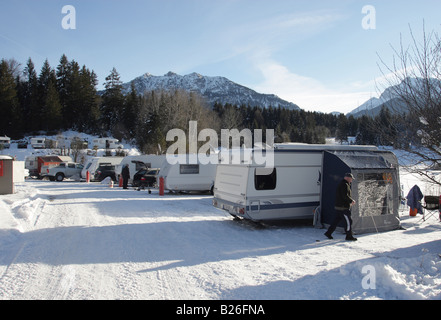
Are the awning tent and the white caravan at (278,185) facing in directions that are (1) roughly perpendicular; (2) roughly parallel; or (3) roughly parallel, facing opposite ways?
roughly perpendicular

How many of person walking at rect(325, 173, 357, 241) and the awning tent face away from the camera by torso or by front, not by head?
0

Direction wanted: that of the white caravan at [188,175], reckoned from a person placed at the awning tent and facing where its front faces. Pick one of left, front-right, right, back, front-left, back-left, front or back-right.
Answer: back

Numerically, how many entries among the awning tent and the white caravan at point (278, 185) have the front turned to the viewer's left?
0

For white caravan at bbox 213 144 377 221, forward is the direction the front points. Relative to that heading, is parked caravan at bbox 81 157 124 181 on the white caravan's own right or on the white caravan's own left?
on the white caravan's own left
